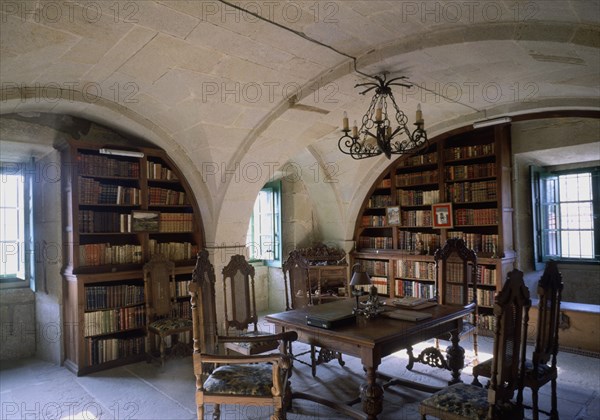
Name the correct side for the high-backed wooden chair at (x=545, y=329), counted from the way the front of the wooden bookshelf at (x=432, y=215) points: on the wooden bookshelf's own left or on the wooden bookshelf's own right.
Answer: on the wooden bookshelf's own left

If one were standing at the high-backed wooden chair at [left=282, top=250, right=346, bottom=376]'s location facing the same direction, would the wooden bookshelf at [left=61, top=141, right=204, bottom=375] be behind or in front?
behind

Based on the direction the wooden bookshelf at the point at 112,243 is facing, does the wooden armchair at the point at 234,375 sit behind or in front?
in front

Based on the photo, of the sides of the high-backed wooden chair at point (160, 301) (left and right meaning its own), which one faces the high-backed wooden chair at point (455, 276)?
front

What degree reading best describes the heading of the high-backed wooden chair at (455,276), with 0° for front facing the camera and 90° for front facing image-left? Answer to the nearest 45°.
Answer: approximately 45°

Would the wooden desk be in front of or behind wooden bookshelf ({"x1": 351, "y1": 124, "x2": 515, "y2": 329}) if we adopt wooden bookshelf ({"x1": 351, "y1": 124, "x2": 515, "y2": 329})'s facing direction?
in front

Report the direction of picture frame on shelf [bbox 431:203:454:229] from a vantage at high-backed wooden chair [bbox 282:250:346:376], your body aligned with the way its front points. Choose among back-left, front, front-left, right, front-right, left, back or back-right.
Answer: left

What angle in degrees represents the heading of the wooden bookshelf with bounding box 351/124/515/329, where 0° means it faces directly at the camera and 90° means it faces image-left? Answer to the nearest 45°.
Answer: approximately 45°
